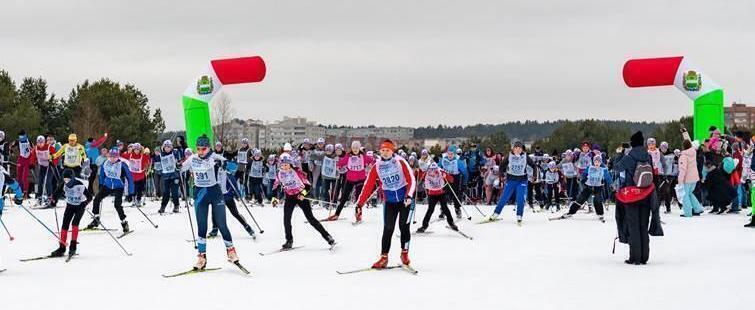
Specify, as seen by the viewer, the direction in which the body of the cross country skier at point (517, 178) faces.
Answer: toward the camera

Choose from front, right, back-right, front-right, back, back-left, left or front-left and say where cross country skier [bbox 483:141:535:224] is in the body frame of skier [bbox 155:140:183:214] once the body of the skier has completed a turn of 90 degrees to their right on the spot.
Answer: back-left

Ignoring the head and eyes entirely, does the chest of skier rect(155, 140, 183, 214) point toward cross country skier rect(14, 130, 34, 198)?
no

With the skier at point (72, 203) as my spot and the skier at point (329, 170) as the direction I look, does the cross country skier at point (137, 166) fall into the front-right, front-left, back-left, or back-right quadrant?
front-left

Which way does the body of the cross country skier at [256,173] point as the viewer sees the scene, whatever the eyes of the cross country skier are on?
toward the camera

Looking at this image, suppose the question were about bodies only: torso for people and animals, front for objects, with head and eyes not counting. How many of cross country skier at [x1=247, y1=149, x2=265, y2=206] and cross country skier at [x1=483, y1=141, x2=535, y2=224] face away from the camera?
0

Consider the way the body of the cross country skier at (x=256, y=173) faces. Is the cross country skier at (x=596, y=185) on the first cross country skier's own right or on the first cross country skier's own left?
on the first cross country skier's own left

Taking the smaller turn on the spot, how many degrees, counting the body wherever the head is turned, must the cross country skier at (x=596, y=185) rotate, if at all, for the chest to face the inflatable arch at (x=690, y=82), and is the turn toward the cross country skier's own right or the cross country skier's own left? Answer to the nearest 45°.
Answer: approximately 135° to the cross country skier's own left

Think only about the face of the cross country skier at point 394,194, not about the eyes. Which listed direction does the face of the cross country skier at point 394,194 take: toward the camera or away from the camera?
toward the camera

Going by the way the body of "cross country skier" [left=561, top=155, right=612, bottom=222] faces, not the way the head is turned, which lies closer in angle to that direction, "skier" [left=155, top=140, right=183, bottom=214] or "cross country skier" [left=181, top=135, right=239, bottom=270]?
the cross country skier

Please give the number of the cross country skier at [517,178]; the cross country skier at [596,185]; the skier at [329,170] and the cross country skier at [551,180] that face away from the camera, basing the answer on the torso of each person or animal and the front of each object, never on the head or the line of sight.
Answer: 0

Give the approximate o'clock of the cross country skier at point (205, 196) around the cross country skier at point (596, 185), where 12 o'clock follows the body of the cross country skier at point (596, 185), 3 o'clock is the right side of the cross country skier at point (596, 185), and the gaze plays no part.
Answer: the cross country skier at point (205, 196) is roughly at 1 o'clock from the cross country skier at point (596, 185).

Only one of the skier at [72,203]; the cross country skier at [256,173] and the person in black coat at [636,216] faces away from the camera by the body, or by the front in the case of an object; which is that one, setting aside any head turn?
the person in black coat

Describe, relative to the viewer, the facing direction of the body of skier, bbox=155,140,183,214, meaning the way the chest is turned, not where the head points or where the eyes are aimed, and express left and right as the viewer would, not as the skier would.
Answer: facing the viewer

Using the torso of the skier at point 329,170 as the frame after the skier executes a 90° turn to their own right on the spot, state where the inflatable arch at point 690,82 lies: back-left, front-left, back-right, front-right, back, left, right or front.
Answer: back

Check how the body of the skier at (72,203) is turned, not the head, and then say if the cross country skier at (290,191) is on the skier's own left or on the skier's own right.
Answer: on the skier's own left

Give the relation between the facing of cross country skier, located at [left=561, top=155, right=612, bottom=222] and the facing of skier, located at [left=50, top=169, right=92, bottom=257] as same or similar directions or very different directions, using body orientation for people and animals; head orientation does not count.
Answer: same or similar directions

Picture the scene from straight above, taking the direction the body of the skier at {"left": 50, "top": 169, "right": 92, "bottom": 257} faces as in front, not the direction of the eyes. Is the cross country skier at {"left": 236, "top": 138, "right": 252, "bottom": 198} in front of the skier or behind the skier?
behind

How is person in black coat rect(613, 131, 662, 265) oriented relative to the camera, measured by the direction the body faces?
away from the camera

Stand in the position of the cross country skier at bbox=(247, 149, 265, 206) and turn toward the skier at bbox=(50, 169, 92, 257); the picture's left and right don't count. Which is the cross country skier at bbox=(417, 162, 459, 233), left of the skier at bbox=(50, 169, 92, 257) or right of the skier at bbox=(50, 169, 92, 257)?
left
